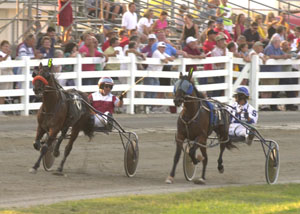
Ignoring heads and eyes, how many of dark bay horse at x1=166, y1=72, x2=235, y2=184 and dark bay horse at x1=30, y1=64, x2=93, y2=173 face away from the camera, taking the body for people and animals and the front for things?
0

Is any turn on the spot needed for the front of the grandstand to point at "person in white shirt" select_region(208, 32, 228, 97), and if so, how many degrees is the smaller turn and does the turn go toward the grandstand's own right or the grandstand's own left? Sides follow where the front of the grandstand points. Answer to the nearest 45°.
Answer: approximately 90° to the grandstand's own left

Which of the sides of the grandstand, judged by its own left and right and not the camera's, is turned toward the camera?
front

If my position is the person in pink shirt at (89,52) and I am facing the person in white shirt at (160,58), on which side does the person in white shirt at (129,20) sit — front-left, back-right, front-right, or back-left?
front-left

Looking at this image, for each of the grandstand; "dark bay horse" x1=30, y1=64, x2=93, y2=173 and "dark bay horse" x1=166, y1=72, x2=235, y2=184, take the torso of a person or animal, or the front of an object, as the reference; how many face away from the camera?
0

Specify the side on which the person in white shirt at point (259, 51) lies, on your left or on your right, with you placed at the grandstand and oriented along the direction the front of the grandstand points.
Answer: on your left

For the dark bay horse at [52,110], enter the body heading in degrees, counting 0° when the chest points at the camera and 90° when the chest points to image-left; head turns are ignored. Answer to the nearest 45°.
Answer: approximately 45°

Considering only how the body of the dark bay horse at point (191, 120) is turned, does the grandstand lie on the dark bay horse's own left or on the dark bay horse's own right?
on the dark bay horse's own right

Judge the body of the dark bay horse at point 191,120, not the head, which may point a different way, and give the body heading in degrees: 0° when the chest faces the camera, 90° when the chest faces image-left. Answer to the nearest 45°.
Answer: approximately 45°
